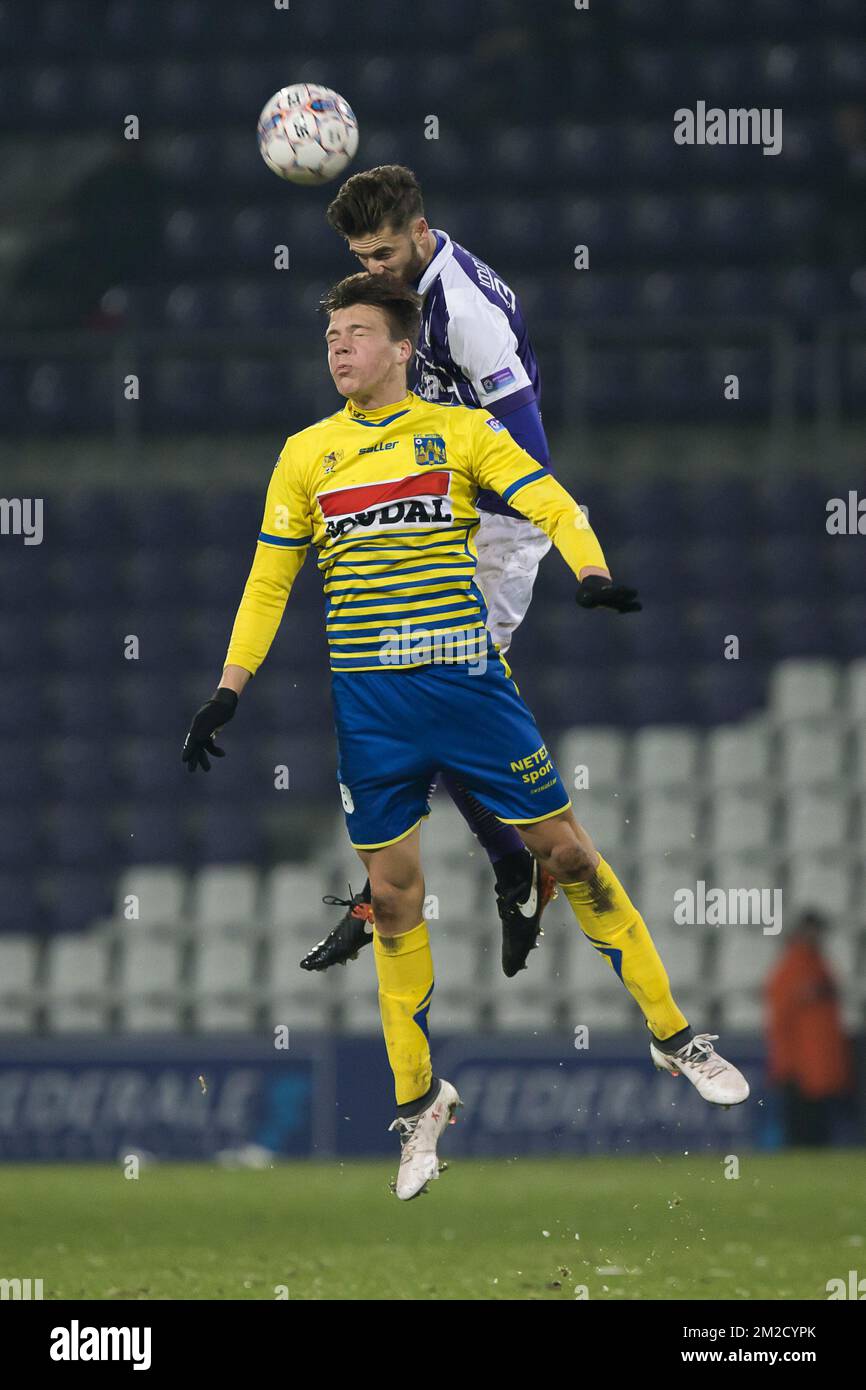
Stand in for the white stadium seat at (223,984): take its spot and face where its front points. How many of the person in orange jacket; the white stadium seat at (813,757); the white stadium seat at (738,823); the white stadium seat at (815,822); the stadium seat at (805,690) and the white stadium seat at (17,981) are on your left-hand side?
5

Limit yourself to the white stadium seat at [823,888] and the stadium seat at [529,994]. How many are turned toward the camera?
2

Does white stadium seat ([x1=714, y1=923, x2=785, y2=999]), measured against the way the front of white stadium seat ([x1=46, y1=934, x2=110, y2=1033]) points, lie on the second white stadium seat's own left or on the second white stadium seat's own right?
on the second white stadium seat's own left

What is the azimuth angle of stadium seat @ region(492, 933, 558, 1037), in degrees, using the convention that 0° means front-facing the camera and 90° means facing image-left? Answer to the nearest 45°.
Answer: approximately 0°

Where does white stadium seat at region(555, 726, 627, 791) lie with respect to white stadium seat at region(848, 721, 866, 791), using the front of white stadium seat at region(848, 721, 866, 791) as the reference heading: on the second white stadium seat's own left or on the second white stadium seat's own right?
on the second white stadium seat's own right

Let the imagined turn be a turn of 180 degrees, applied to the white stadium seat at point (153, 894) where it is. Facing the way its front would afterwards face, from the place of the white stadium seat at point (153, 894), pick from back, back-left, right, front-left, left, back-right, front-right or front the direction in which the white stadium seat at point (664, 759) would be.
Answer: right
